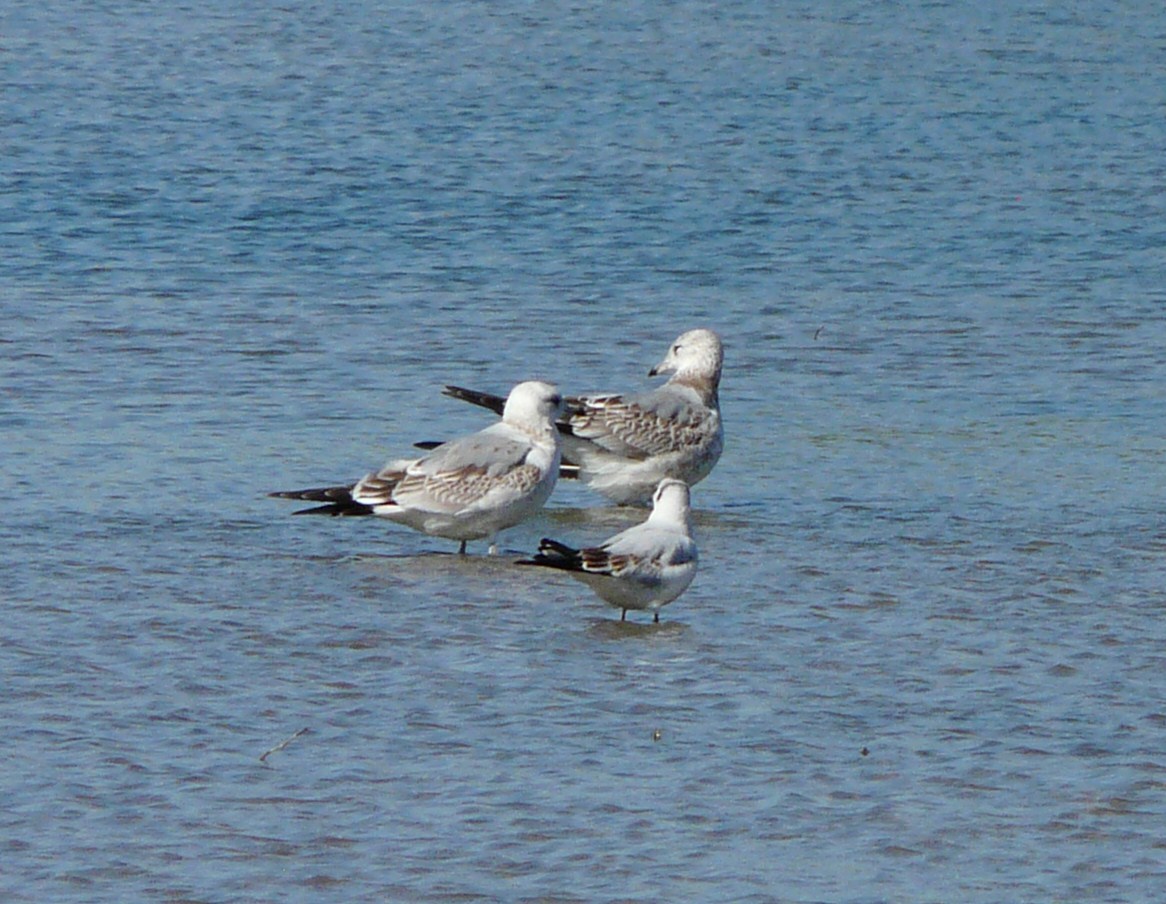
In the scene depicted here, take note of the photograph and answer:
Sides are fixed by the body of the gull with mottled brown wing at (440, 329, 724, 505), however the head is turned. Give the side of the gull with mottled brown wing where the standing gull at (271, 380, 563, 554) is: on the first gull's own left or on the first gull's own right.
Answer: on the first gull's own right

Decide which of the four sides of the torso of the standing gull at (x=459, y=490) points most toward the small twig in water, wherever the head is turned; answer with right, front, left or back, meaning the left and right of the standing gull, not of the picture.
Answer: right

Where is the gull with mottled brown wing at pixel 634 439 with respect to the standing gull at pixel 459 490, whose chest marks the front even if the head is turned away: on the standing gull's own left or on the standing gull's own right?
on the standing gull's own left

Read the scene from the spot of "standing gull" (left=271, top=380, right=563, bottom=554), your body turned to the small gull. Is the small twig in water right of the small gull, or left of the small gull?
right

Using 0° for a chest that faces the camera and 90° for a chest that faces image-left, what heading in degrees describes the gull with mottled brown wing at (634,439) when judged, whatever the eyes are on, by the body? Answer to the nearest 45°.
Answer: approximately 270°

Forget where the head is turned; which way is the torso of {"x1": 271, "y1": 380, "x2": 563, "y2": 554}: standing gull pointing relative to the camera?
to the viewer's right

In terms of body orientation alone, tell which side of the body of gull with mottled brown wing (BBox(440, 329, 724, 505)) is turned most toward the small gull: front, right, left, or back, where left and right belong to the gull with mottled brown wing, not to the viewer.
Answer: right

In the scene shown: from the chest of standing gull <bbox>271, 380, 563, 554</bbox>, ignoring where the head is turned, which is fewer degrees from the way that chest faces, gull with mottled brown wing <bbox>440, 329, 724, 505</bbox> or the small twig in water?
the gull with mottled brown wing

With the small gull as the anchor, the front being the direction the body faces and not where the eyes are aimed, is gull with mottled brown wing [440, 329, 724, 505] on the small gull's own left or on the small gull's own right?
on the small gull's own left

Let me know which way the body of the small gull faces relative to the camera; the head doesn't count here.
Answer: to the viewer's right
